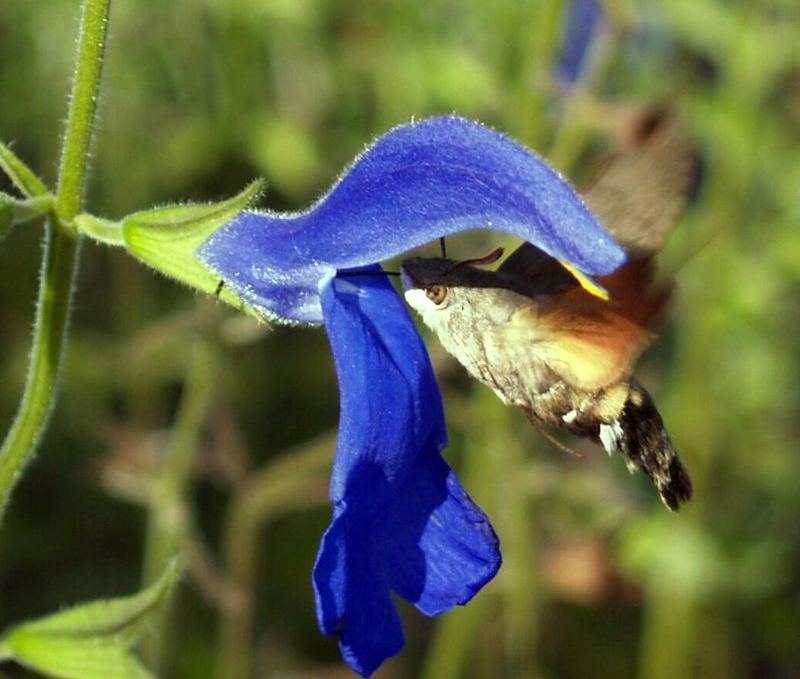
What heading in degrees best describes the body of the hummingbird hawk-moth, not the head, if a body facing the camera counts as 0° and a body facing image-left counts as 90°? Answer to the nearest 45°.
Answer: approximately 90°
